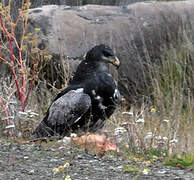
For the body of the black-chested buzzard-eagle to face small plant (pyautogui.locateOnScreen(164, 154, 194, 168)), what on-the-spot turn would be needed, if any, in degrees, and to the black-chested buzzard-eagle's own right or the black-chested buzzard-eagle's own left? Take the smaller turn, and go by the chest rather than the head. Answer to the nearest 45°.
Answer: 0° — it already faces it

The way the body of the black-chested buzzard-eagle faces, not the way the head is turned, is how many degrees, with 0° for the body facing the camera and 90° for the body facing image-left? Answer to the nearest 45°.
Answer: approximately 315°

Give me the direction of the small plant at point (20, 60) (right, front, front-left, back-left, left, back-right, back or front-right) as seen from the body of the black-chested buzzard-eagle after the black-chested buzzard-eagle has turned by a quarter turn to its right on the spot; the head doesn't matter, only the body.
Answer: right
